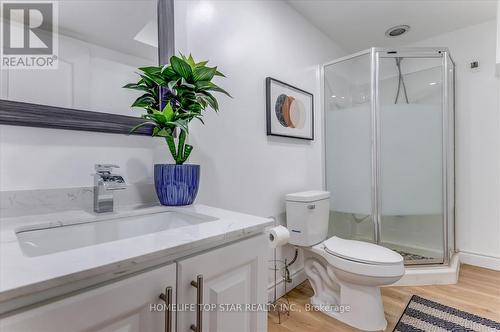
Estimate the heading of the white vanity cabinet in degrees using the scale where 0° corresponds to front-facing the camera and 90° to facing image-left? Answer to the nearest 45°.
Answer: approximately 315°

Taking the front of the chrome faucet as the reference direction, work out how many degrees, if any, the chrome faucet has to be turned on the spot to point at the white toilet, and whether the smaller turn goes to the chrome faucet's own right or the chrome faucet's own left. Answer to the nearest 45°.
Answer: approximately 45° to the chrome faucet's own left

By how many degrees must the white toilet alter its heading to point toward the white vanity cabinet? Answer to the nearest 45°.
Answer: approximately 45° to its right

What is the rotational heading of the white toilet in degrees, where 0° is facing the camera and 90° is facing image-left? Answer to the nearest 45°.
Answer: approximately 315°

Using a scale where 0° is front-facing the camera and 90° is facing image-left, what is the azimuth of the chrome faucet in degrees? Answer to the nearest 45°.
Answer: approximately 315°

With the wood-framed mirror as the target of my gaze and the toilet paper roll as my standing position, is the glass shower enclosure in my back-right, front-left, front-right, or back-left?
back-right
